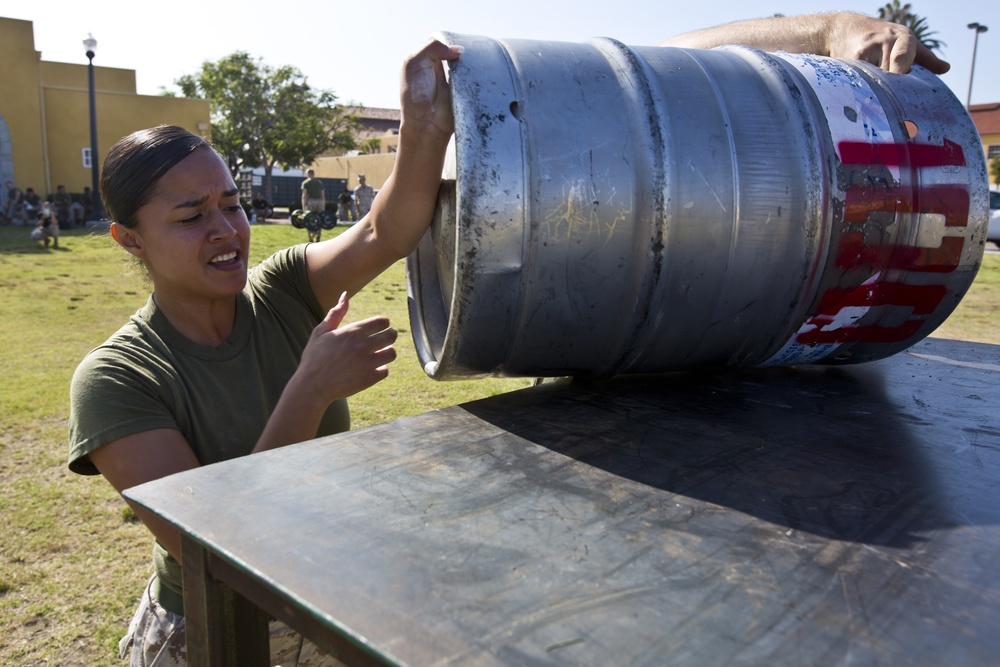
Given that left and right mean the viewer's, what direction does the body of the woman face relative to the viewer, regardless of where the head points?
facing the viewer and to the right of the viewer

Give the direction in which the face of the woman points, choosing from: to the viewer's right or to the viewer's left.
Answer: to the viewer's right

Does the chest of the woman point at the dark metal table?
yes

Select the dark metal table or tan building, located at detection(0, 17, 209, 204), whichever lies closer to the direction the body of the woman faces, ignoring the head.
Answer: the dark metal table

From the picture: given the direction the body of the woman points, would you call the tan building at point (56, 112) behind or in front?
behind

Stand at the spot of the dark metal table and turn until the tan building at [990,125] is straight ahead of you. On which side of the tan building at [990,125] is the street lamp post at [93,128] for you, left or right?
left
